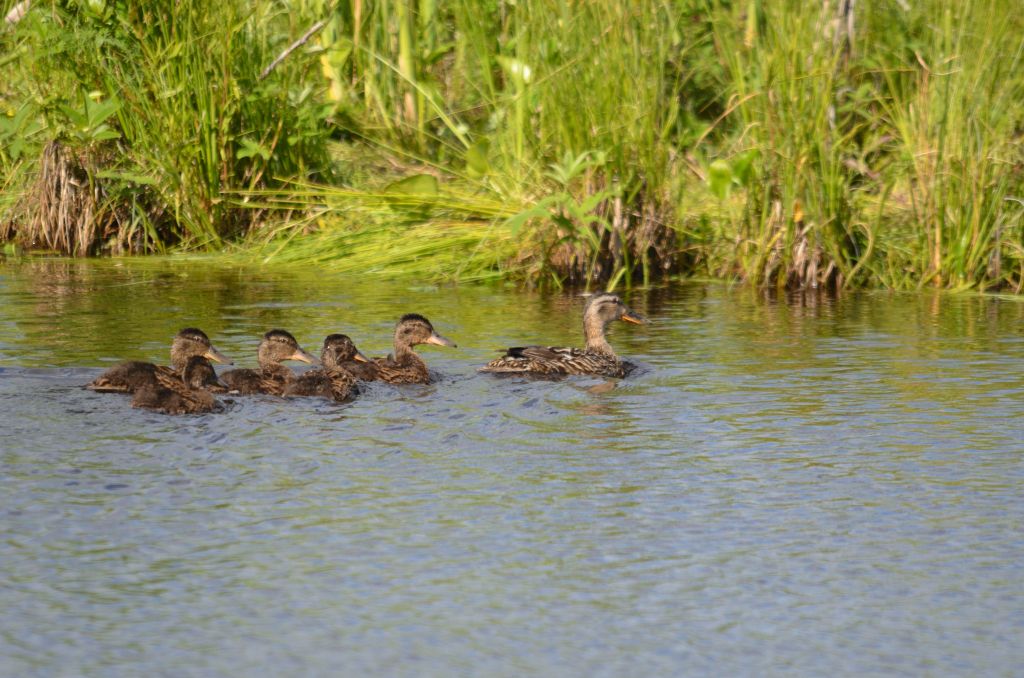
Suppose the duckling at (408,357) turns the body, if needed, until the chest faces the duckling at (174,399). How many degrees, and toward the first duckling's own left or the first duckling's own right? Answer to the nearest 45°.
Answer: approximately 135° to the first duckling's own right

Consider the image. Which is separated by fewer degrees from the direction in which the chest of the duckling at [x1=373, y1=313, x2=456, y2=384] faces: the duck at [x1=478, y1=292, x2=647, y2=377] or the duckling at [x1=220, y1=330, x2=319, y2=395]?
the duck

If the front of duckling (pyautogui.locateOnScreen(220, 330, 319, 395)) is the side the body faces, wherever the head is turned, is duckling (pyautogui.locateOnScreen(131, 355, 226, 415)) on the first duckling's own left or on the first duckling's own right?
on the first duckling's own right

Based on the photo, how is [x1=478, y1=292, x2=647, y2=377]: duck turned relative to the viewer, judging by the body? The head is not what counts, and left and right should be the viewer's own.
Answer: facing to the right of the viewer

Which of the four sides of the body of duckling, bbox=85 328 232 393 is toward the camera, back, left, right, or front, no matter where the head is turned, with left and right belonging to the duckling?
right

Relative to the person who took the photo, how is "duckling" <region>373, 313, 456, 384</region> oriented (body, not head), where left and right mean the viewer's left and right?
facing to the right of the viewer

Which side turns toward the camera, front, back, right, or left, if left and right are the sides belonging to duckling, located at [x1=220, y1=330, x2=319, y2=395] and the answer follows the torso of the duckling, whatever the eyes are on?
right

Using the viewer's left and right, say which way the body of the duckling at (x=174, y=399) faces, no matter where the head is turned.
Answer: facing to the right of the viewer
